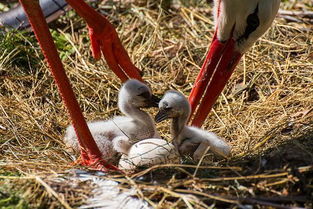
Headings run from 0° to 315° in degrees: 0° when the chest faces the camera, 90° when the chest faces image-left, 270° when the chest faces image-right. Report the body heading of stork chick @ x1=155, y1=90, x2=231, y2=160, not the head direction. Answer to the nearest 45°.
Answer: approximately 90°

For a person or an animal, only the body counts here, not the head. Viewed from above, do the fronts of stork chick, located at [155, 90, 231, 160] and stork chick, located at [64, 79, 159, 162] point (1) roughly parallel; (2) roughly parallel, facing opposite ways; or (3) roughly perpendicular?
roughly parallel, facing opposite ways

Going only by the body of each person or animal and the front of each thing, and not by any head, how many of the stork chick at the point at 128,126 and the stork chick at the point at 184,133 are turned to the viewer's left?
1

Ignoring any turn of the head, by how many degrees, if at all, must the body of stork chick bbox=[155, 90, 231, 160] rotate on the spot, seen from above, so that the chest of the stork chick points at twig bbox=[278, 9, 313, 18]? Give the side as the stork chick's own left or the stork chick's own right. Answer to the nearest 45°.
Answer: approximately 135° to the stork chick's own right

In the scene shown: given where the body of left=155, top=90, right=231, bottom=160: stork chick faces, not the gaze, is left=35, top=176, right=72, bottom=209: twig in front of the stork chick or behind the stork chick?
in front

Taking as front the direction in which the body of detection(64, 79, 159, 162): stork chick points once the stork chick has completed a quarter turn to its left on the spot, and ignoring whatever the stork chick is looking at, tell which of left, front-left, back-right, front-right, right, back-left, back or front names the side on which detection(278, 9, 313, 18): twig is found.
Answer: front-right

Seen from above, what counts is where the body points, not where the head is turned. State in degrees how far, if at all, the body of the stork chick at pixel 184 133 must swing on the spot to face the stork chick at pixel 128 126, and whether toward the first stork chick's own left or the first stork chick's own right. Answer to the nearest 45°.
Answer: approximately 45° to the first stork chick's own right

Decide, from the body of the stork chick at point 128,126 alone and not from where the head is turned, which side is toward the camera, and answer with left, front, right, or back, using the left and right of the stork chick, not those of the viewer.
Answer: right
